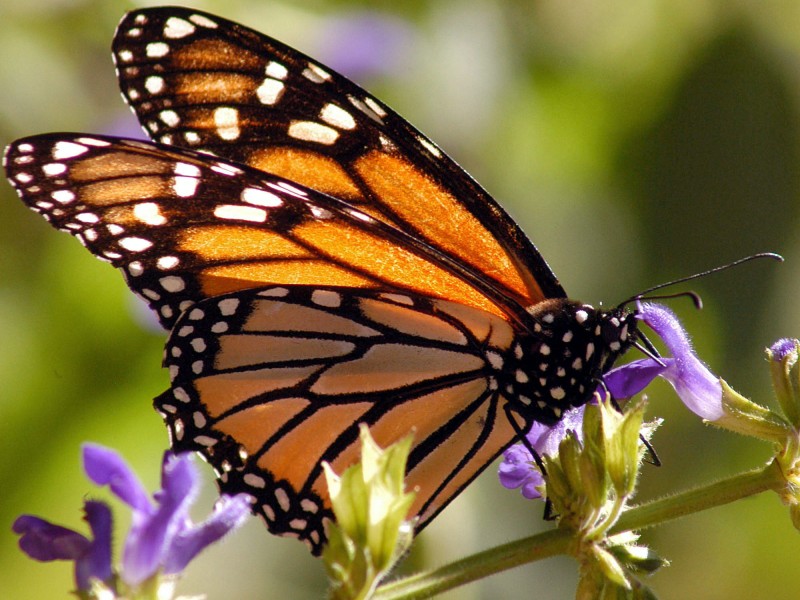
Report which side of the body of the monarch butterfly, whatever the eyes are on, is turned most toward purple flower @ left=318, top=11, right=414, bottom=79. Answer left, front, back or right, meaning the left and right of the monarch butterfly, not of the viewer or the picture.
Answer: left

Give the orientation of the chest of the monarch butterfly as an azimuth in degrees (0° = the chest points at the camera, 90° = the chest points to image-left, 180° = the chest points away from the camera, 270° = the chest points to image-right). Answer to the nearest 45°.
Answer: approximately 270°

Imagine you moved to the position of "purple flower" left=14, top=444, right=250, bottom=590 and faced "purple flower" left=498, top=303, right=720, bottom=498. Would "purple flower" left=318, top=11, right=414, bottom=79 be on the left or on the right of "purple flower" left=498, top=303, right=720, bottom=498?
left

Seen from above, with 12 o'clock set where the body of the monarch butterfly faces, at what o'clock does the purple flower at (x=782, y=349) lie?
The purple flower is roughly at 1 o'clock from the monarch butterfly.
